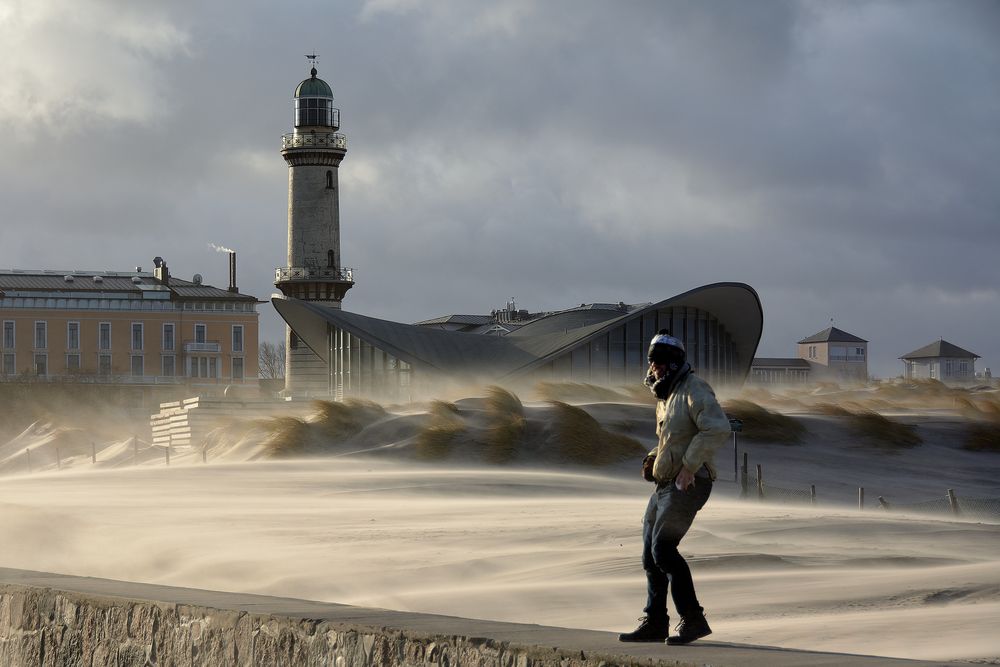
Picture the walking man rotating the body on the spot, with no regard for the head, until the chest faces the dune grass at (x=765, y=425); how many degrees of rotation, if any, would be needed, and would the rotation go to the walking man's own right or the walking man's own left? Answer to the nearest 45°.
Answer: approximately 90° to the walking man's own right

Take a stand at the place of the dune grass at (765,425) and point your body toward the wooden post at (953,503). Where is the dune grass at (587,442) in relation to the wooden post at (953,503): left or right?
right

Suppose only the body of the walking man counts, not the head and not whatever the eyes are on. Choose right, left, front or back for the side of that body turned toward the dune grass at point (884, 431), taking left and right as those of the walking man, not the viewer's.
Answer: right

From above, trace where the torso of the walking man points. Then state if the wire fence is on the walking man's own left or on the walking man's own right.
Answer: on the walking man's own right

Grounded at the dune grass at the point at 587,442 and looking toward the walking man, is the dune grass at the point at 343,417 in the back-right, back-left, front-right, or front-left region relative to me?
back-right

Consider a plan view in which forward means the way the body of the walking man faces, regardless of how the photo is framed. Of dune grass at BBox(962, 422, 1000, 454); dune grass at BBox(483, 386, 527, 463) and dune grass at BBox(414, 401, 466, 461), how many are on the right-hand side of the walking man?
3

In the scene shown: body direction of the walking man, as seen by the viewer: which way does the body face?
to the viewer's left

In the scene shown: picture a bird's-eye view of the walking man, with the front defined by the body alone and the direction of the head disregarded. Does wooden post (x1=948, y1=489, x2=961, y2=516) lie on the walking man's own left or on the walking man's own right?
on the walking man's own right

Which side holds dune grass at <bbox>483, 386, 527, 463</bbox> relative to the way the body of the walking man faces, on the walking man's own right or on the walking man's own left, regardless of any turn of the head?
on the walking man's own right

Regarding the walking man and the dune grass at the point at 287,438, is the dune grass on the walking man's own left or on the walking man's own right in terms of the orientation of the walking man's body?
on the walking man's own right
